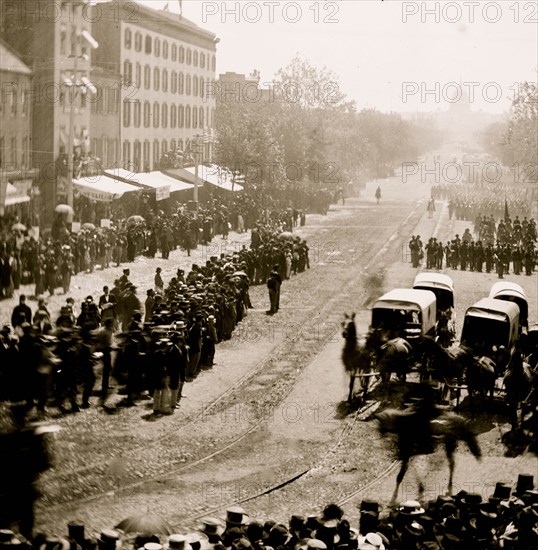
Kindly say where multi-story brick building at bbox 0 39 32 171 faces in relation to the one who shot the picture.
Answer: facing the viewer and to the right of the viewer

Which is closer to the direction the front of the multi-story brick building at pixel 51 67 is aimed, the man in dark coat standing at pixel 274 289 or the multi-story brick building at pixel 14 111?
the man in dark coat standing

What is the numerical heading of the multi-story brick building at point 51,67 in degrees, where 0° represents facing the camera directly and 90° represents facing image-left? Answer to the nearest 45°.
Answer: approximately 315°

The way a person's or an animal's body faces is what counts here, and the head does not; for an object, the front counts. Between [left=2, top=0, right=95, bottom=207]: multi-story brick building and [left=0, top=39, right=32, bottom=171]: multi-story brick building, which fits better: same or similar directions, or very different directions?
same or similar directions

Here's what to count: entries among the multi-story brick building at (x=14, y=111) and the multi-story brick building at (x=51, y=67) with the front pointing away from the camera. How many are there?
0

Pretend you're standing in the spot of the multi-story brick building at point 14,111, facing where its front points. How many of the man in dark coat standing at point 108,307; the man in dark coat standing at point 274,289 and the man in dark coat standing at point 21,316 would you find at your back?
0

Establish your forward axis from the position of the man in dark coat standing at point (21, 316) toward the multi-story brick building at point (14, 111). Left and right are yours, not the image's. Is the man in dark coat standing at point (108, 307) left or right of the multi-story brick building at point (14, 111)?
right

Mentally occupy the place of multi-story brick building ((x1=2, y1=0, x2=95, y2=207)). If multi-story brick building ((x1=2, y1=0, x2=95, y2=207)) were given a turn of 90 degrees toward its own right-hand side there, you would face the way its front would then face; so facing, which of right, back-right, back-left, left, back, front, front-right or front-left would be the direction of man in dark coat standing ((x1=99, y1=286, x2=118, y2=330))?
front-left

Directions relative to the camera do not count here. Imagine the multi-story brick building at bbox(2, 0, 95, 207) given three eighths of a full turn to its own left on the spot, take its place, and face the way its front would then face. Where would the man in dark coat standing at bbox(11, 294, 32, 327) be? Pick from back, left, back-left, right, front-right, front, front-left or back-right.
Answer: back

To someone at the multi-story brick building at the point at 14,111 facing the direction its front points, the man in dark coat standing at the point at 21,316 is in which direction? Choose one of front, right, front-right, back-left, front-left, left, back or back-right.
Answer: front-right
